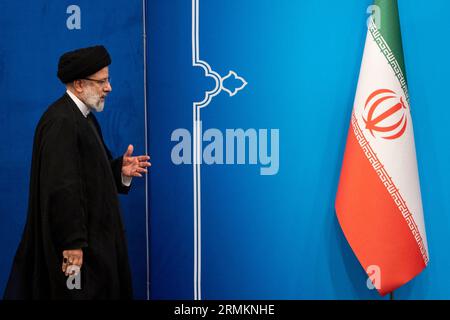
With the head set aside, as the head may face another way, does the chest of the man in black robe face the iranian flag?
yes

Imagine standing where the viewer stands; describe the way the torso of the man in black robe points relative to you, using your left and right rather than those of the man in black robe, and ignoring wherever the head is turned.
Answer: facing to the right of the viewer

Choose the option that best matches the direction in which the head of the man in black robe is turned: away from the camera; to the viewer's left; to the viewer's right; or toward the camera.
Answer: to the viewer's right
